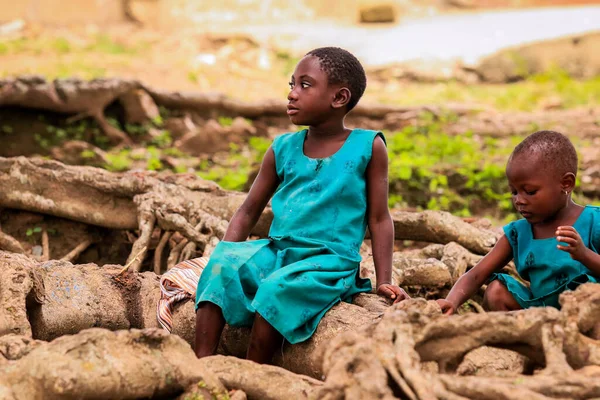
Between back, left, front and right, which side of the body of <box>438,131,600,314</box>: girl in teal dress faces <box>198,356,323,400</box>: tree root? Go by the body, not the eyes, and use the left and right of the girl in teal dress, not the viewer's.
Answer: front

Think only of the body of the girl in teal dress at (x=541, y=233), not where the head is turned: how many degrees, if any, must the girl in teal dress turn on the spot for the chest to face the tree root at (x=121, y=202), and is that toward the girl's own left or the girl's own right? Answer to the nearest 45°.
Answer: approximately 90° to the girl's own right

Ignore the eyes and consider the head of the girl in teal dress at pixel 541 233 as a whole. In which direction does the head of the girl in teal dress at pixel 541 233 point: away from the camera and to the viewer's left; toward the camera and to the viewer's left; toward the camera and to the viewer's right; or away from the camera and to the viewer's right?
toward the camera and to the viewer's left

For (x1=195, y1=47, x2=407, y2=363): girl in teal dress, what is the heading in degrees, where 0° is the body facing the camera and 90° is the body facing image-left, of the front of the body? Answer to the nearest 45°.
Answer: approximately 45°

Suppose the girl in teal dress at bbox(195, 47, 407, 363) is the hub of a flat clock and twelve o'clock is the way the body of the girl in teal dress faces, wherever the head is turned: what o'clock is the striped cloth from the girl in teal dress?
The striped cloth is roughly at 2 o'clock from the girl in teal dress.

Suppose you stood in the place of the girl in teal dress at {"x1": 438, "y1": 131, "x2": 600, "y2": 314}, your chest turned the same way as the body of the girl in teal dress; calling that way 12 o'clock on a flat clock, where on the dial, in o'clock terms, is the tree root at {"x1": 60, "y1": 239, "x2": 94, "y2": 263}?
The tree root is roughly at 2 o'clock from the girl in teal dress.

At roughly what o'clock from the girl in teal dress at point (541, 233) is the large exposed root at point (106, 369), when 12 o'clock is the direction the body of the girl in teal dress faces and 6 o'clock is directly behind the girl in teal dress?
The large exposed root is roughly at 12 o'clock from the girl in teal dress.

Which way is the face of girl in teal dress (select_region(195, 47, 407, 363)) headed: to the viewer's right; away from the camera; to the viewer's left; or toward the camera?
to the viewer's left

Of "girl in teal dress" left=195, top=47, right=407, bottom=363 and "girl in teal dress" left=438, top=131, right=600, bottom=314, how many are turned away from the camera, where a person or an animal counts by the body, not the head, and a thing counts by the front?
0

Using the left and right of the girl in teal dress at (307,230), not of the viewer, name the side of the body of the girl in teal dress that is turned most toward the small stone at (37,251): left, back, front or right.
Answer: right
